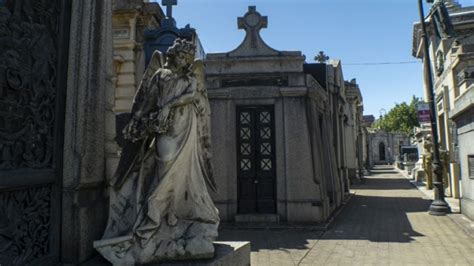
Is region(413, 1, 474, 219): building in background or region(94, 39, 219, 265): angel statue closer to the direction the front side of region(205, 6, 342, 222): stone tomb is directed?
the angel statue

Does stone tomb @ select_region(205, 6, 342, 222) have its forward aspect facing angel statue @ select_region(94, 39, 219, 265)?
yes

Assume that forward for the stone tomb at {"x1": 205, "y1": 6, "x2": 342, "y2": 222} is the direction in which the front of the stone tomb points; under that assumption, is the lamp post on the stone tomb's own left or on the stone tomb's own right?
on the stone tomb's own left

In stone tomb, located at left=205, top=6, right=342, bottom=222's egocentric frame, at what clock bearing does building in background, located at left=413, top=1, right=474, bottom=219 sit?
The building in background is roughly at 8 o'clock from the stone tomb.

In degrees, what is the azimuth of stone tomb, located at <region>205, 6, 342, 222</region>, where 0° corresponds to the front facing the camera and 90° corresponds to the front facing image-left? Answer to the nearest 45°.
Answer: approximately 0°
